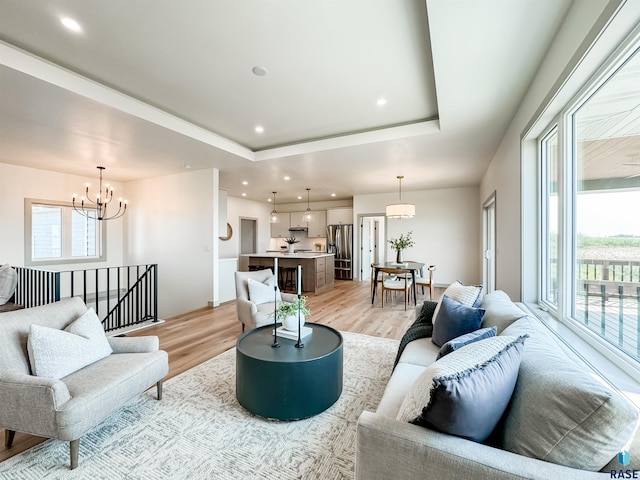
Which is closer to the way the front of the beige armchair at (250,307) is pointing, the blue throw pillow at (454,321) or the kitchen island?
the blue throw pillow

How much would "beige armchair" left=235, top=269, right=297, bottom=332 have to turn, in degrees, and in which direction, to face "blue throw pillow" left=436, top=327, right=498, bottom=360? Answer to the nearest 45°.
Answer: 0° — it already faces it

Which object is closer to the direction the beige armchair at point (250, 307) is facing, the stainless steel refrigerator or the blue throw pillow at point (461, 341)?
the blue throw pillow

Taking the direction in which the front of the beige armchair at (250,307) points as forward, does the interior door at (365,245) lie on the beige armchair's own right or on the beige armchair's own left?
on the beige armchair's own left

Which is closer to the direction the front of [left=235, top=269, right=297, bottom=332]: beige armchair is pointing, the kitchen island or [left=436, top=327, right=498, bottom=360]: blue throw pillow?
the blue throw pillow

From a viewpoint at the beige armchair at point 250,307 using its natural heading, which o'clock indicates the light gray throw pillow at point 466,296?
The light gray throw pillow is roughly at 12 o'clock from the beige armchair.

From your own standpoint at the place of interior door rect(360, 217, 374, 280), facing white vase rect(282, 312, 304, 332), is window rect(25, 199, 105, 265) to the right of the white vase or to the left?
right

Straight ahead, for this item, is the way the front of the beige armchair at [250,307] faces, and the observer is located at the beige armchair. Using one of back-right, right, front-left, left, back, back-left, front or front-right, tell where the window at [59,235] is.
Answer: back

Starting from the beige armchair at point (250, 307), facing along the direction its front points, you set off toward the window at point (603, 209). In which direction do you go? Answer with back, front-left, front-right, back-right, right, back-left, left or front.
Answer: front

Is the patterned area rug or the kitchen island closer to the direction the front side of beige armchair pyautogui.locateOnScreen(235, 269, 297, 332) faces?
the patterned area rug

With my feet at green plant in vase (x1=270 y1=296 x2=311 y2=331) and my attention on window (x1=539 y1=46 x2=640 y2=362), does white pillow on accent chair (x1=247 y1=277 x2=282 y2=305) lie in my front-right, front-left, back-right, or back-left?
back-left

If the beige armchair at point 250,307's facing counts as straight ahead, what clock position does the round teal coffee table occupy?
The round teal coffee table is roughly at 1 o'clock from the beige armchair.

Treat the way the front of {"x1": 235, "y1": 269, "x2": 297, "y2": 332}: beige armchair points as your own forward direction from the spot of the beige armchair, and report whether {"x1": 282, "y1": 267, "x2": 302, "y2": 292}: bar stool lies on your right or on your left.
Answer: on your left

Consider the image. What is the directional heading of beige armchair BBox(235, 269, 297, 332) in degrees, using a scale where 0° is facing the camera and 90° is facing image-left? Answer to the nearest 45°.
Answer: approximately 315°
